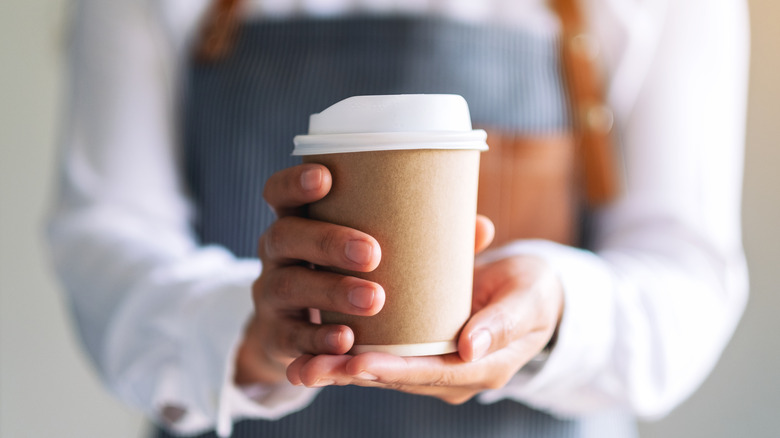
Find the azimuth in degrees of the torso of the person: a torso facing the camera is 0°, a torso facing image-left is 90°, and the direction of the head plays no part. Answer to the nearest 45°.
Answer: approximately 0°
